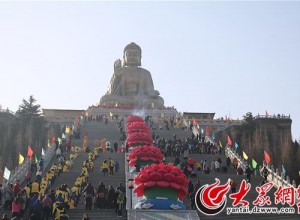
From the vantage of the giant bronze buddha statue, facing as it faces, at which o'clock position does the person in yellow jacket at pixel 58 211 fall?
The person in yellow jacket is roughly at 12 o'clock from the giant bronze buddha statue.

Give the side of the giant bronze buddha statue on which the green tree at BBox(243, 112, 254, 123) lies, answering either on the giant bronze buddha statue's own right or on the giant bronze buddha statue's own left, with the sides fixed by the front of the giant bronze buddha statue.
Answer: on the giant bronze buddha statue's own left

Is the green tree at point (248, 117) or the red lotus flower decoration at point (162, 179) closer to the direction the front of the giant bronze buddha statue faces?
the red lotus flower decoration

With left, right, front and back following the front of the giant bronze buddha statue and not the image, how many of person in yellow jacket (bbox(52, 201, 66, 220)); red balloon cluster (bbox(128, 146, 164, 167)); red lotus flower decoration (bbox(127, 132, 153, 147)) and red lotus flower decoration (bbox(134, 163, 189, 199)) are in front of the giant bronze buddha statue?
4

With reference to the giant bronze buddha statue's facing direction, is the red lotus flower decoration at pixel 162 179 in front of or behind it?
in front

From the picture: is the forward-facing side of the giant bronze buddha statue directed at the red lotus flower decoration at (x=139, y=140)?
yes

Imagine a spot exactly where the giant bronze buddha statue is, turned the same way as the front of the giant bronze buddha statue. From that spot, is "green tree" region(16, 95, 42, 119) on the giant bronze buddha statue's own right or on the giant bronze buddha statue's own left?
on the giant bronze buddha statue's own right

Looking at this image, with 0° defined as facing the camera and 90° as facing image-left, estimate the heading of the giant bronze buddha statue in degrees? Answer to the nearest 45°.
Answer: approximately 0°

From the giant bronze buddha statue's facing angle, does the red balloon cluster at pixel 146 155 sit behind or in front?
in front

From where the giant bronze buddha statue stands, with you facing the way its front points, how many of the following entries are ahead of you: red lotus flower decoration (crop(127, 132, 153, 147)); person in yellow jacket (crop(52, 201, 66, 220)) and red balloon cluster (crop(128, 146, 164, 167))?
3
